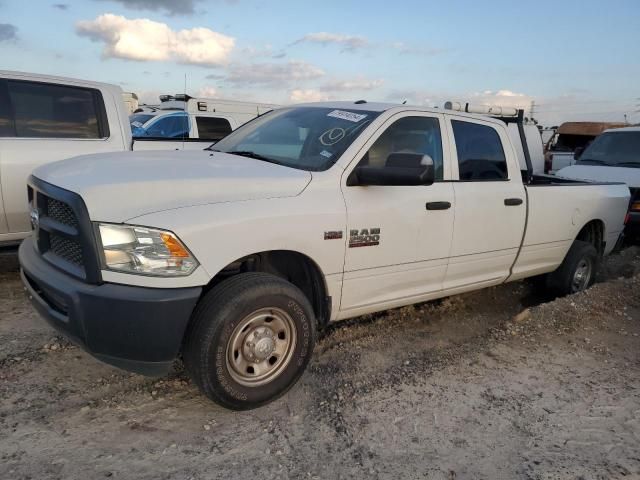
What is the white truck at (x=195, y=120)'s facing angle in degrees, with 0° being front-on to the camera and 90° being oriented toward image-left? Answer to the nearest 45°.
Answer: approximately 45°

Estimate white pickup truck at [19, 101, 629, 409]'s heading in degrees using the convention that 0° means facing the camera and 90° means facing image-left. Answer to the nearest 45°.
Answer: approximately 45°

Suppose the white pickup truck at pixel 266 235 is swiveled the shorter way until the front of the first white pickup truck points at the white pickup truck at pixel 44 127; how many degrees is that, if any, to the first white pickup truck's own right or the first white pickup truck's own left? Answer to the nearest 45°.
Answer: approximately 90° to the first white pickup truck's own right

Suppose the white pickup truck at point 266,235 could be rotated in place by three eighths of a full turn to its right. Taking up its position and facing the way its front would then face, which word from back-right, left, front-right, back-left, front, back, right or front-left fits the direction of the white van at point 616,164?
front-right

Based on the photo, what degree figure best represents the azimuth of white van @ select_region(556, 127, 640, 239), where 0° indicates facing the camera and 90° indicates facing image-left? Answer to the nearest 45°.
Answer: approximately 45°

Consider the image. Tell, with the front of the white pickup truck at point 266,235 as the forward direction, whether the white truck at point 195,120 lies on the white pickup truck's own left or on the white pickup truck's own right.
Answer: on the white pickup truck's own right

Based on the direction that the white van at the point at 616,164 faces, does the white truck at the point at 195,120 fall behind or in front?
in front
